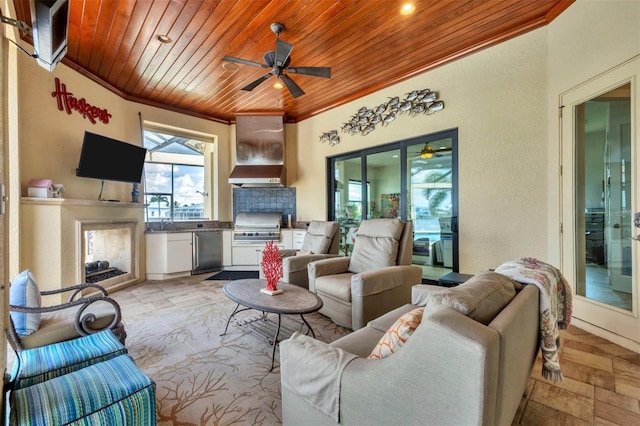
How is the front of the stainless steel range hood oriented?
toward the camera

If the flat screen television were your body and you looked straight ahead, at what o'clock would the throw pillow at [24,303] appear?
The throw pillow is roughly at 2 o'clock from the flat screen television.

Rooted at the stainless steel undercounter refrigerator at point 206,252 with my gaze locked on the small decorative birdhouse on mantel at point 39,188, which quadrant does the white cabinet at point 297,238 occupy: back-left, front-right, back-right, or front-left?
back-left

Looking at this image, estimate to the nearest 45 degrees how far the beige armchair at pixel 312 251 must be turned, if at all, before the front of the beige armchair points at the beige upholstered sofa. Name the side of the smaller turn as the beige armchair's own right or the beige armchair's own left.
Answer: approximately 45° to the beige armchair's own left

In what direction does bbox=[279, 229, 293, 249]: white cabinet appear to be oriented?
toward the camera

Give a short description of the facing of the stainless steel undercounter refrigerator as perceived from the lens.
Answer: facing the viewer and to the right of the viewer

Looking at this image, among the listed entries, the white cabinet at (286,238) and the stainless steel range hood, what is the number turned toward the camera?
2

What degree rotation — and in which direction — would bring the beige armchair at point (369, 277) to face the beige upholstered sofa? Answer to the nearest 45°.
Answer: approximately 45° to its left

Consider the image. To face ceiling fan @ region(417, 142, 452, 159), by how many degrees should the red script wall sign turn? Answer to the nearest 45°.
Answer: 0° — it already faces it

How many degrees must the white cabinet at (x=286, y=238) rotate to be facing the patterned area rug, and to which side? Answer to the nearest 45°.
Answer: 0° — it already faces it

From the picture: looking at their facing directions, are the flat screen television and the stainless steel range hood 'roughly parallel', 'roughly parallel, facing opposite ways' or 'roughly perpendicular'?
roughly perpendicular

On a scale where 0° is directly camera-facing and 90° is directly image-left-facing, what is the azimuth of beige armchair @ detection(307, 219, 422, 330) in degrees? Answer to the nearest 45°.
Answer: approximately 45°
